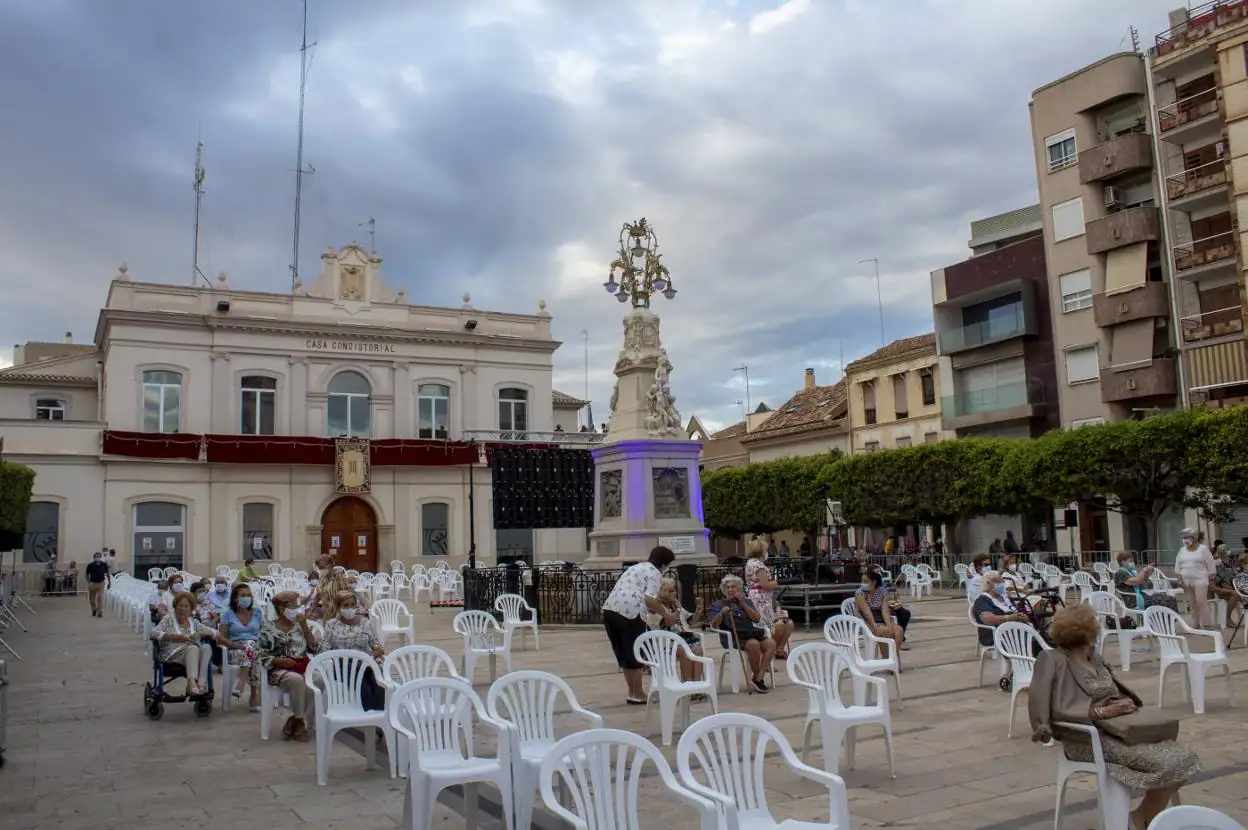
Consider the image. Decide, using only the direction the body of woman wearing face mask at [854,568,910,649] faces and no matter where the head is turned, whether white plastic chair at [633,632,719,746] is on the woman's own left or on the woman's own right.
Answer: on the woman's own right

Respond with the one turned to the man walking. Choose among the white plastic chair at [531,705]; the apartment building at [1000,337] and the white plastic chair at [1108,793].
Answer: the apartment building

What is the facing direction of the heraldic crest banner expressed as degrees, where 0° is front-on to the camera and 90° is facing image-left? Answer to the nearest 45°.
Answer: approximately 0°

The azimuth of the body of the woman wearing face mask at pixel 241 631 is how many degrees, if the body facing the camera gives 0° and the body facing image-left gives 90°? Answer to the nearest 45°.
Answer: approximately 315°

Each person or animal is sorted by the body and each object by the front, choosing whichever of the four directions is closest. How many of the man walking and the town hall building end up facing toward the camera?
2

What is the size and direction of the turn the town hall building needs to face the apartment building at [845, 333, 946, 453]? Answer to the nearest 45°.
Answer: approximately 90° to its left

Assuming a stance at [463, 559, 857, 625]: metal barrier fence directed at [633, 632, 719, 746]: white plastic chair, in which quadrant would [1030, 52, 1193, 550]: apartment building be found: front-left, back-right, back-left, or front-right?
back-left

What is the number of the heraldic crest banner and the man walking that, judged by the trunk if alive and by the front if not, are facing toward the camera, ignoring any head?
2
